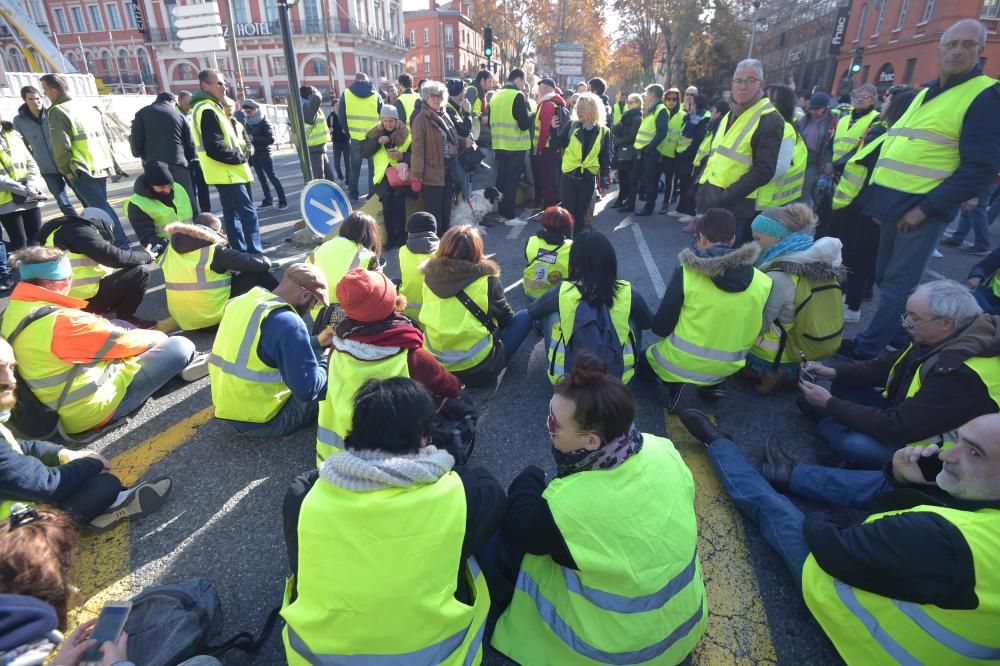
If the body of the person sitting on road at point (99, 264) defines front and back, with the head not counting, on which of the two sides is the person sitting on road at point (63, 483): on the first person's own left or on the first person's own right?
on the first person's own right

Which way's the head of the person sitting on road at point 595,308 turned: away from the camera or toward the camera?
away from the camera

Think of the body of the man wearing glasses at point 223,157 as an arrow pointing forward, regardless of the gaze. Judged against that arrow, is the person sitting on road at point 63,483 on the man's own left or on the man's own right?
on the man's own right

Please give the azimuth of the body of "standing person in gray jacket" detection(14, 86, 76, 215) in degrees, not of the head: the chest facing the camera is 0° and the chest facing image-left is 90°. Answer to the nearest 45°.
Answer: approximately 315°

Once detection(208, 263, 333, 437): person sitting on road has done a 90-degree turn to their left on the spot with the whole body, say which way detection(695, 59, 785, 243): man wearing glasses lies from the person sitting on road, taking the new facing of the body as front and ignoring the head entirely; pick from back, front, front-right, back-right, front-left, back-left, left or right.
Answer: back-right

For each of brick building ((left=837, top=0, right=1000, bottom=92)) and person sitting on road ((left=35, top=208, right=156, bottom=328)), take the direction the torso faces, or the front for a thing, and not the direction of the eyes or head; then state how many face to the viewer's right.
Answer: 1

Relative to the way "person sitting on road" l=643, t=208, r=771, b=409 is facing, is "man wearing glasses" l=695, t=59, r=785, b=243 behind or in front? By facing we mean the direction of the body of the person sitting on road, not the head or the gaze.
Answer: in front

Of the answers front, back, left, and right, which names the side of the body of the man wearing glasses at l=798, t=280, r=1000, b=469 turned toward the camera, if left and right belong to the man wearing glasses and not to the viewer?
left

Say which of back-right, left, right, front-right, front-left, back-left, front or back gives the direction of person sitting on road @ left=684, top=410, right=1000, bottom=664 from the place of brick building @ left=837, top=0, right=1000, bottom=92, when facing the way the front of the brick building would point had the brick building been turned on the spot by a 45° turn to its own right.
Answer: left

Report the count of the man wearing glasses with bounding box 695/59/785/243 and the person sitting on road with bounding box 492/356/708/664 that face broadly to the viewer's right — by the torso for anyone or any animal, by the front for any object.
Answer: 0

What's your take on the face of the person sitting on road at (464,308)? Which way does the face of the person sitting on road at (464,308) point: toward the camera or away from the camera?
away from the camera

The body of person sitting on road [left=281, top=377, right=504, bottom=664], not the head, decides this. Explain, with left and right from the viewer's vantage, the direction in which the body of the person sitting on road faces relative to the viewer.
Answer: facing away from the viewer

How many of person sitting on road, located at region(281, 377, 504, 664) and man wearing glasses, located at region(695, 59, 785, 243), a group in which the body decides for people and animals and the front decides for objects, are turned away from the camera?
1

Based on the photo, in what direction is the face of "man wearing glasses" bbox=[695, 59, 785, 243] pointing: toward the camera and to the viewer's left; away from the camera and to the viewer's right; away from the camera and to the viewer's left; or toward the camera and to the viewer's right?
toward the camera and to the viewer's left
